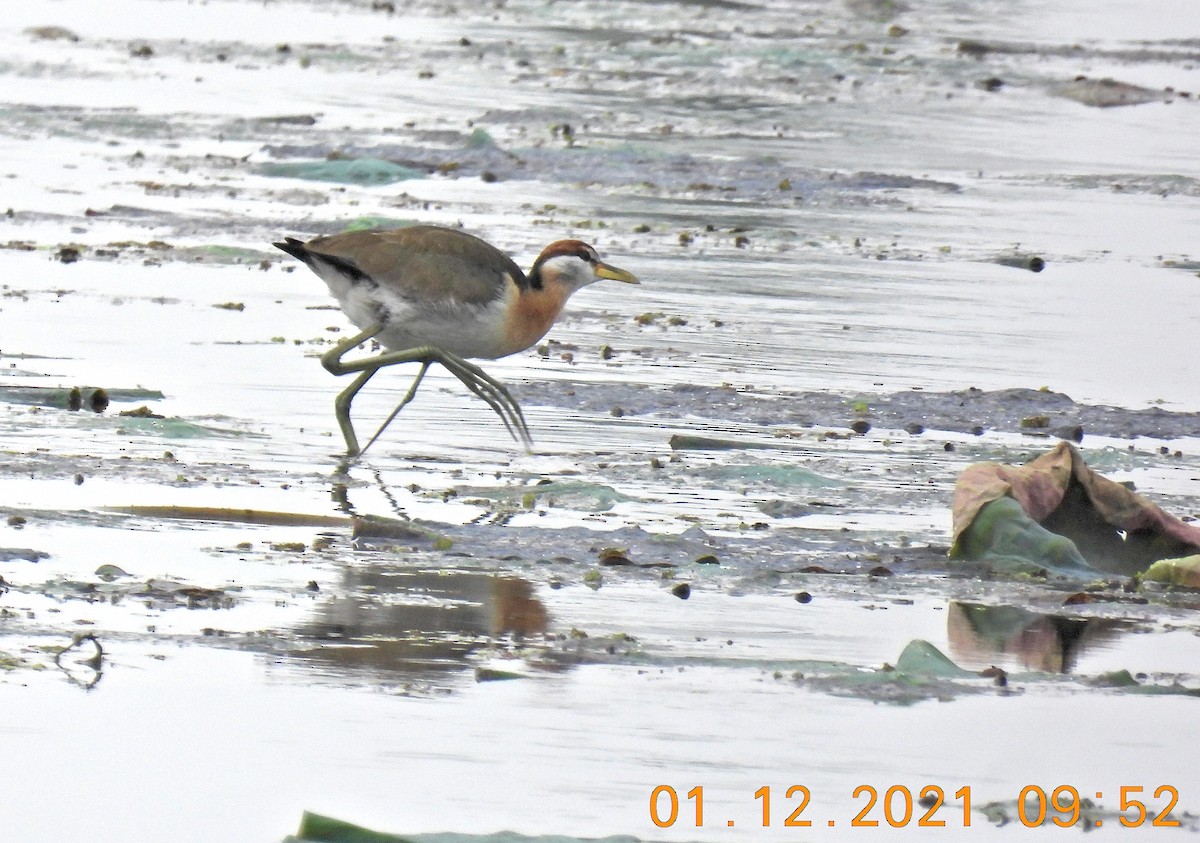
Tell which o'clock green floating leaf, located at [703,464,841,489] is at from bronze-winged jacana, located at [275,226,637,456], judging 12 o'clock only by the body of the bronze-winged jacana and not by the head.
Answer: The green floating leaf is roughly at 1 o'clock from the bronze-winged jacana.

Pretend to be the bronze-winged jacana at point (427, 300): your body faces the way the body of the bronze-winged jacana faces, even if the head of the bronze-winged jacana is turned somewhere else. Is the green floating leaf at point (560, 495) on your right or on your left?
on your right

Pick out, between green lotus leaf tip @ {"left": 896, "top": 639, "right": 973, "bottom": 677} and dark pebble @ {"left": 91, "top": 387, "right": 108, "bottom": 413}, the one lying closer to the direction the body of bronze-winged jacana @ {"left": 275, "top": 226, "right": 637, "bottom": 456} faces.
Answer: the green lotus leaf tip

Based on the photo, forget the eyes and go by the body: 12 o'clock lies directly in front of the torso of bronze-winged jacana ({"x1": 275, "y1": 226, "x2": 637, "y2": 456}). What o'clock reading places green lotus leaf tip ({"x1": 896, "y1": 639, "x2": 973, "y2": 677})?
The green lotus leaf tip is roughly at 2 o'clock from the bronze-winged jacana.

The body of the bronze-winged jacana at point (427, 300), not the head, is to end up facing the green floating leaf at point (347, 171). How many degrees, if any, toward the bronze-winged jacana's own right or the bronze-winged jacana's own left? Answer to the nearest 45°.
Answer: approximately 90° to the bronze-winged jacana's own left

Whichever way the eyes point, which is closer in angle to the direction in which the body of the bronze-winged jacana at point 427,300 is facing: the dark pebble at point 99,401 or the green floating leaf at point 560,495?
the green floating leaf

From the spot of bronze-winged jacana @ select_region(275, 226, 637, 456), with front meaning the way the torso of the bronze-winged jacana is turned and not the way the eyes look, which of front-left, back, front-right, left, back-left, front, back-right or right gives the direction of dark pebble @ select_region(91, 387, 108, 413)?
back

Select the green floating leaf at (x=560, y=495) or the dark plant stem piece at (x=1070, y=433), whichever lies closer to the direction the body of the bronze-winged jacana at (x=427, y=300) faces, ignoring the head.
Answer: the dark plant stem piece

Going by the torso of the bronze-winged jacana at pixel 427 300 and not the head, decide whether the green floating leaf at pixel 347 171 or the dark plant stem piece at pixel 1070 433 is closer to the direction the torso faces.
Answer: the dark plant stem piece

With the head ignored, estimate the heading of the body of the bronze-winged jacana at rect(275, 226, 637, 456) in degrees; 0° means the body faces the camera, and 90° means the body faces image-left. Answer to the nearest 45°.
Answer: approximately 270°

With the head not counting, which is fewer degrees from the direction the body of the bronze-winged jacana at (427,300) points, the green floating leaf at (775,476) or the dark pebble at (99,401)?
the green floating leaf
